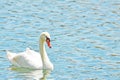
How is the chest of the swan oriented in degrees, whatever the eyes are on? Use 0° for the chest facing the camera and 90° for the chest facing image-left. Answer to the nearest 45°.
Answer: approximately 270°
